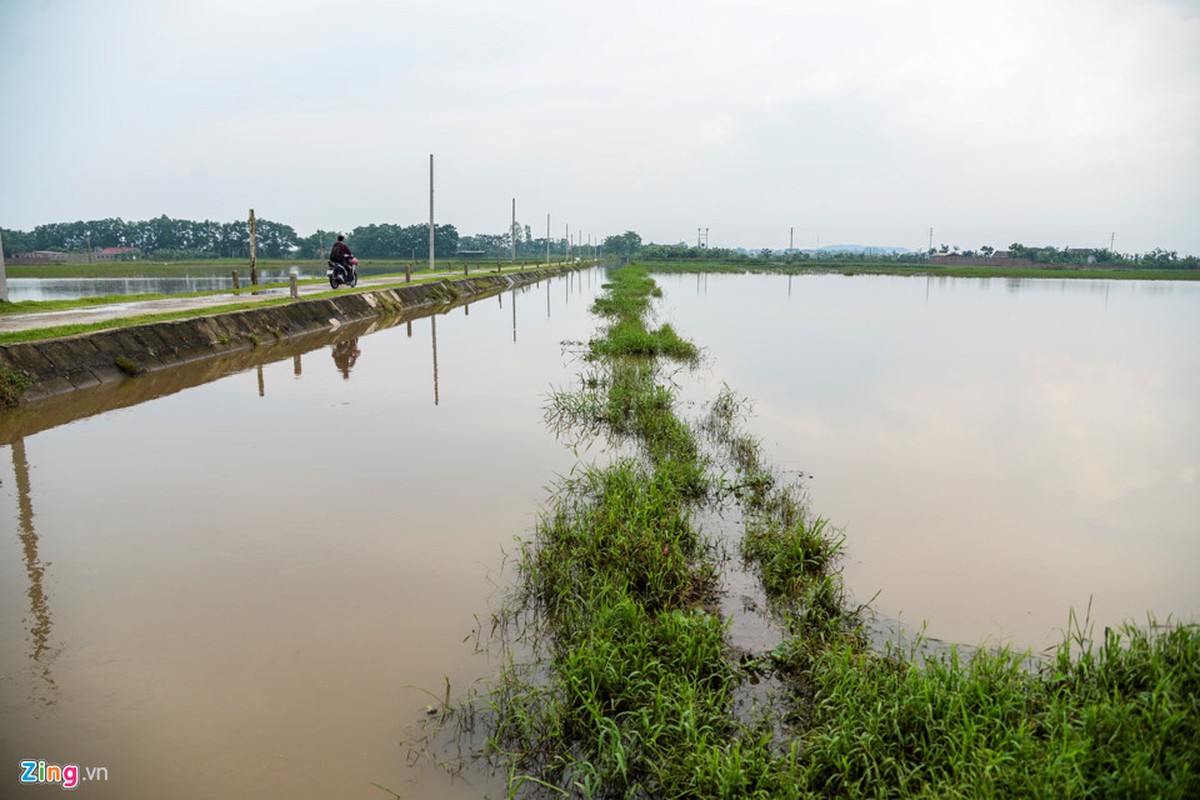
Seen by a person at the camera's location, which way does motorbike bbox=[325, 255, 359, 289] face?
facing away from the viewer and to the right of the viewer
